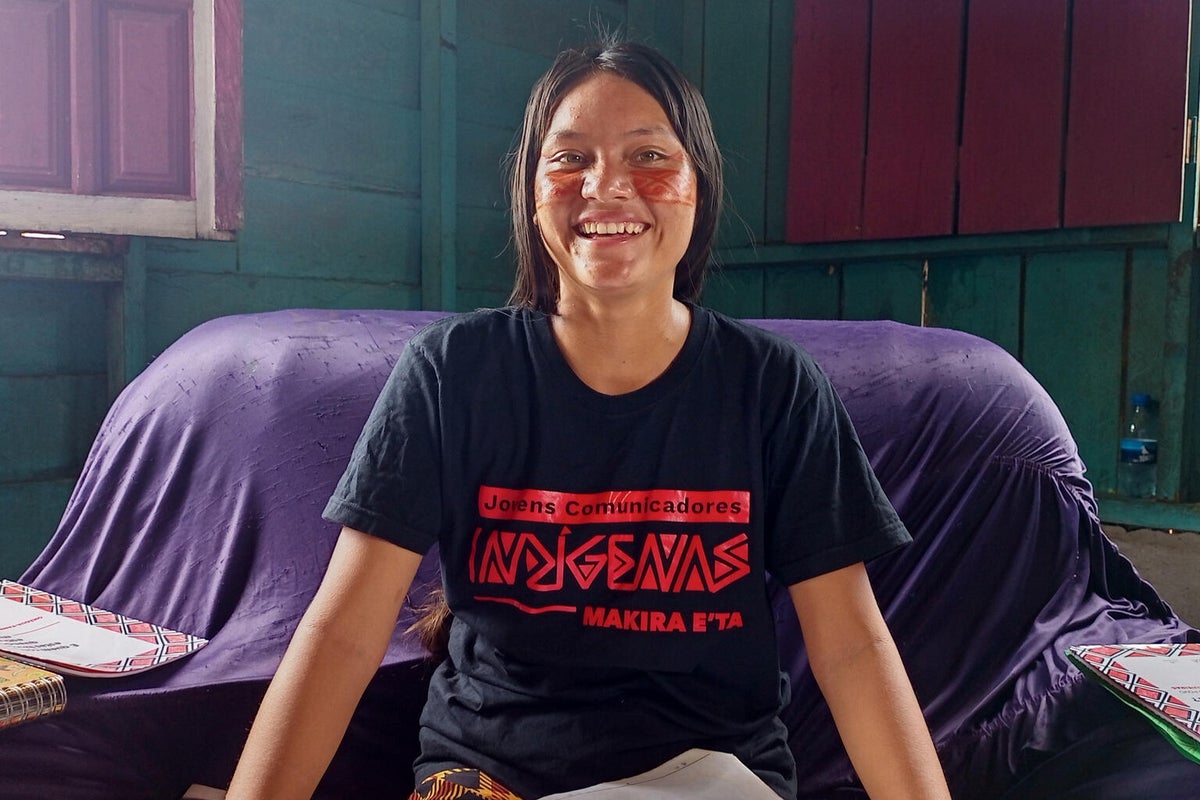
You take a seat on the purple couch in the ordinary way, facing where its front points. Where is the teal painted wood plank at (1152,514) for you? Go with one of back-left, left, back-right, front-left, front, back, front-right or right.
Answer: back-left

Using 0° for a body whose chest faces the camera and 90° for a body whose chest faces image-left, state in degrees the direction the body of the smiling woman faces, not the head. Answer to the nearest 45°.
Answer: approximately 0°

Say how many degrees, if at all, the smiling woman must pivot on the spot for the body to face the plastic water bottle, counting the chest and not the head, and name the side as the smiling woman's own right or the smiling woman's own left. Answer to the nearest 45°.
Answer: approximately 135° to the smiling woman's own left

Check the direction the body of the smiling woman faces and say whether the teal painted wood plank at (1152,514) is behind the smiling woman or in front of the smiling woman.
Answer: behind
